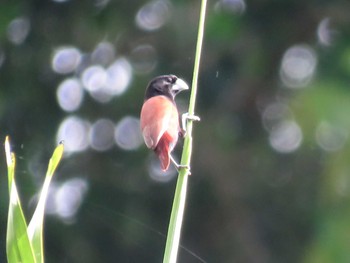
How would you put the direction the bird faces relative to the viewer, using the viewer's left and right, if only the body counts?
facing away from the viewer and to the right of the viewer
